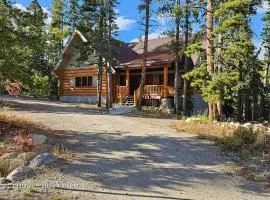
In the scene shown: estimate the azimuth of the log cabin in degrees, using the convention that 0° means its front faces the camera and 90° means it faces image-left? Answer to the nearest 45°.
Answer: approximately 0°

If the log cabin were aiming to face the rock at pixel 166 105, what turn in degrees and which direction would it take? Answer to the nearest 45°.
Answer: approximately 45° to its left

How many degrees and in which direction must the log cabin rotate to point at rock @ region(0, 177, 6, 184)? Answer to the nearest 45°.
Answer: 0° — it already faces it
